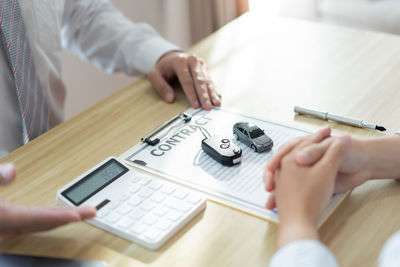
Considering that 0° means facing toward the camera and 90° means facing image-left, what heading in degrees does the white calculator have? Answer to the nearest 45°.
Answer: approximately 315°
